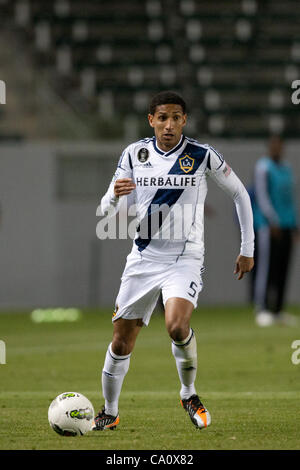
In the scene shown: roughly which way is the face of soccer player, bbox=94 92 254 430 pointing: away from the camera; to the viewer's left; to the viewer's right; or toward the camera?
toward the camera

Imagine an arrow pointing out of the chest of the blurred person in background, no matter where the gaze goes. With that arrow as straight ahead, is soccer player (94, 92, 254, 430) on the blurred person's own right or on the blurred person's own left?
on the blurred person's own right

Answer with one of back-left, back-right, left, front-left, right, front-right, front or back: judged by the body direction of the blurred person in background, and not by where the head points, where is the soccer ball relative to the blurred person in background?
front-right

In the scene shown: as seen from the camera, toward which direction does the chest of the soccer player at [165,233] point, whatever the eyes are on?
toward the camera

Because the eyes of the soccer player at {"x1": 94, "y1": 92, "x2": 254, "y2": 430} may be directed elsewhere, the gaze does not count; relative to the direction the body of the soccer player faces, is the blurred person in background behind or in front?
behind
